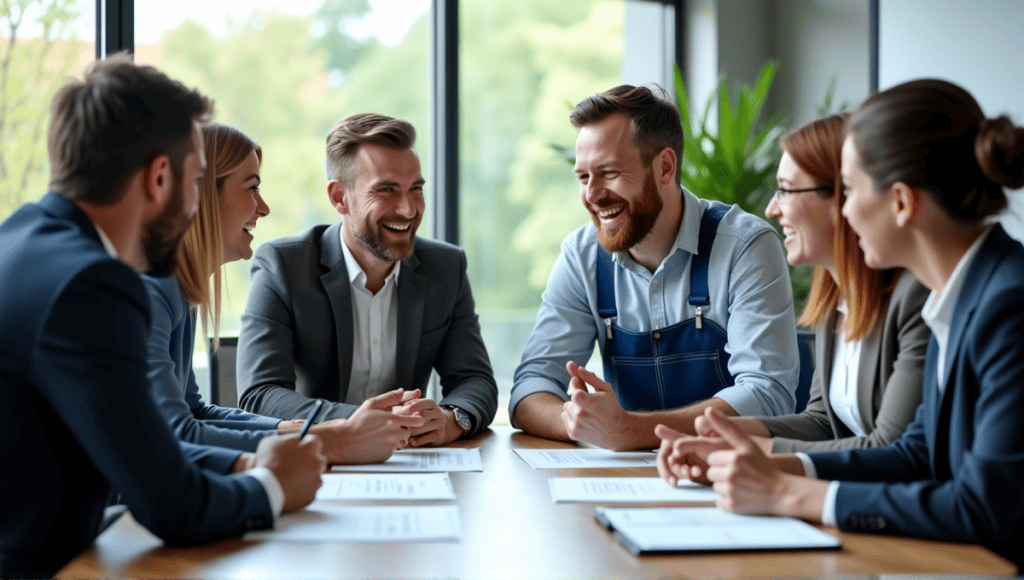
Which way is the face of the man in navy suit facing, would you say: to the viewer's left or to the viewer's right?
to the viewer's right

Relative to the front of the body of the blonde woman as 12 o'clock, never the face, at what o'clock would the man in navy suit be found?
The man in navy suit is roughly at 3 o'clock from the blonde woman.

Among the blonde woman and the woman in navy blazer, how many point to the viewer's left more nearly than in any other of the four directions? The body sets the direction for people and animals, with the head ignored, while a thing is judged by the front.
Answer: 1

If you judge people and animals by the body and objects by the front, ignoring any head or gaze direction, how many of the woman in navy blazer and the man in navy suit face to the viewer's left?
1

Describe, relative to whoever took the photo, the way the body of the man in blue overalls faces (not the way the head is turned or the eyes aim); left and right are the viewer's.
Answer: facing the viewer and to the left of the viewer

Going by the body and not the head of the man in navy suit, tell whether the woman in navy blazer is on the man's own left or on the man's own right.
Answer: on the man's own right

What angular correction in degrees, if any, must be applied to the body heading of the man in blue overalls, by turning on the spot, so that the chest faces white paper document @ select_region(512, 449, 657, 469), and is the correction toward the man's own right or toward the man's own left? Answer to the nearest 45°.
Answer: approximately 45° to the man's own left

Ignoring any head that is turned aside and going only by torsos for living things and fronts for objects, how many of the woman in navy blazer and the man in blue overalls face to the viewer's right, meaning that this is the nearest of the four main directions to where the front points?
0

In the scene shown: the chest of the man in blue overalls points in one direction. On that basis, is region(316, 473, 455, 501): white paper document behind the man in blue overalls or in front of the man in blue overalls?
in front

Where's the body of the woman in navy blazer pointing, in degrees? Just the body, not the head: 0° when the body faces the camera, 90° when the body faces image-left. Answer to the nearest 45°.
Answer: approximately 90°

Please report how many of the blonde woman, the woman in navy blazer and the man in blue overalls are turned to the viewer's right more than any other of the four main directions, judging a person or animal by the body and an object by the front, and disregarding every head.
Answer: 1

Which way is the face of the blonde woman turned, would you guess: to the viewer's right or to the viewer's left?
to the viewer's right

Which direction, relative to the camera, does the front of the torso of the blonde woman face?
to the viewer's right
